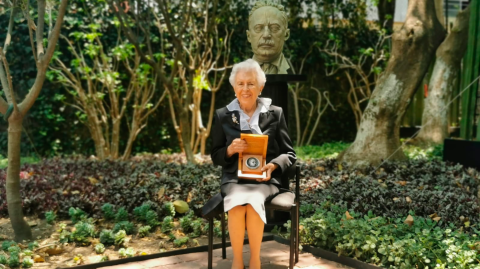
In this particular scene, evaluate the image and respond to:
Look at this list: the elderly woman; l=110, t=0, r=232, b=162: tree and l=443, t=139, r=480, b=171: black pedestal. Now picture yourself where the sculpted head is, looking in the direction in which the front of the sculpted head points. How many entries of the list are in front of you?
1

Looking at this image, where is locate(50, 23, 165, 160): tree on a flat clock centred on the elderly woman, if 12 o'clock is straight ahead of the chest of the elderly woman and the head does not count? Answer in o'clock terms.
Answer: The tree is roughly at 5 o'clock from the elderly woman.

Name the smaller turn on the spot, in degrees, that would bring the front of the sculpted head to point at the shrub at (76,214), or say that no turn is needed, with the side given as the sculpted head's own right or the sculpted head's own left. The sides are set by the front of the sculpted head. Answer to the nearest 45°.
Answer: approximately 90° to the sculpted head's own right

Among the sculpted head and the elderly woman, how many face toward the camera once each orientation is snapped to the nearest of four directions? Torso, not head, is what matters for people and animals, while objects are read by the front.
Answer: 2

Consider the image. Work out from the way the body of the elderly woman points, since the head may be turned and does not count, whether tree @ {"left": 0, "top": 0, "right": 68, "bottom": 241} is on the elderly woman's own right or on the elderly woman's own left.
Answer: on the elderly woman's own right

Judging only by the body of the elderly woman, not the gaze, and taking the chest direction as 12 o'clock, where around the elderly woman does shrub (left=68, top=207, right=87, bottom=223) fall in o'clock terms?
The shrub is roughly at 4 o'clock from the elderly woman.

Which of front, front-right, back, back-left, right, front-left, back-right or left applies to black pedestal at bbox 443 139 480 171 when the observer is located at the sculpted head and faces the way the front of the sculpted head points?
back-left

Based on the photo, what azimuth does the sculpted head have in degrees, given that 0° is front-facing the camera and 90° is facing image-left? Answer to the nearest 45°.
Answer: approximately 0°

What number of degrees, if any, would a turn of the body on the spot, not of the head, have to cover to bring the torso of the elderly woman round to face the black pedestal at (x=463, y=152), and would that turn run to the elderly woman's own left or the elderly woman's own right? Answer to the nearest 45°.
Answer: approximately 135° to the elderly woman's own left
